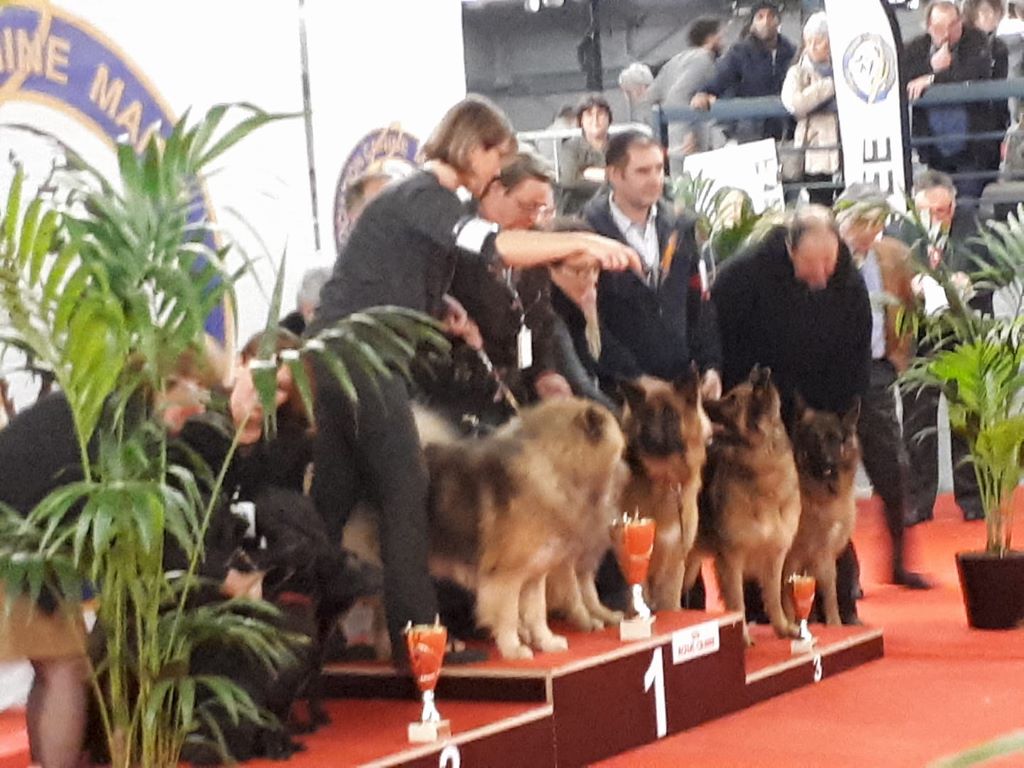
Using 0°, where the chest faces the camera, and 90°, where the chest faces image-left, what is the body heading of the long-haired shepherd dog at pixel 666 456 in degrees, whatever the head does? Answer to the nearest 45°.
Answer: approximately 0°

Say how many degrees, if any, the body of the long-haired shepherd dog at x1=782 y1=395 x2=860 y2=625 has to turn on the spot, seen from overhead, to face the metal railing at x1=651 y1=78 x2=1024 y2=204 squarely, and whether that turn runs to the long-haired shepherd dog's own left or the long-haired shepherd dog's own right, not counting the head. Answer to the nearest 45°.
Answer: approximately 180°

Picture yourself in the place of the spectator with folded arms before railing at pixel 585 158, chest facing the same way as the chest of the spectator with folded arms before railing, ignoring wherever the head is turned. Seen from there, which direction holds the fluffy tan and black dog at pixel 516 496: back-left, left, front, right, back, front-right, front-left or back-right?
front

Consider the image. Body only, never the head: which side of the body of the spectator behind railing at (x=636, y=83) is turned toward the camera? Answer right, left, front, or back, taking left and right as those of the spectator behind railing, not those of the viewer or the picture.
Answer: front

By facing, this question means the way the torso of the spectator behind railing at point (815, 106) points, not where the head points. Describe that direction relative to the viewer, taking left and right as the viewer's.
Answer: facing the viewer and to the right of the viewer

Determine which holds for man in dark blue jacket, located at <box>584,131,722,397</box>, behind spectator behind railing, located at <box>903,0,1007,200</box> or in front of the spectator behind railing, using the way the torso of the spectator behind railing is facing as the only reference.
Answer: in front

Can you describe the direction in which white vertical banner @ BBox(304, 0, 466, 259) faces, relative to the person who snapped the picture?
facing the viewer

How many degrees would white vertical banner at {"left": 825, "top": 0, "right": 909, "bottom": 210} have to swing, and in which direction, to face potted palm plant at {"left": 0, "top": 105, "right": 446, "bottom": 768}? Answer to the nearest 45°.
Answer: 0° — it already faces it

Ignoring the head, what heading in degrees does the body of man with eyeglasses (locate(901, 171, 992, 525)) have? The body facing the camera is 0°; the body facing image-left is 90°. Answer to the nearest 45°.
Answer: approximately 0°

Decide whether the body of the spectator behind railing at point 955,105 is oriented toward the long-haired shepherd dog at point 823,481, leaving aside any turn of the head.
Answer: yes

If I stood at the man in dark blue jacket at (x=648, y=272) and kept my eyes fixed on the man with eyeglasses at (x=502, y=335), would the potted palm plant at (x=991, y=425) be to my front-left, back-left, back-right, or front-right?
back-left

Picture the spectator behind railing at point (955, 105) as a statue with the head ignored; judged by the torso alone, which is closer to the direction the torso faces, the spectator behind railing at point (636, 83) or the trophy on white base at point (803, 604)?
the trophy on white base
